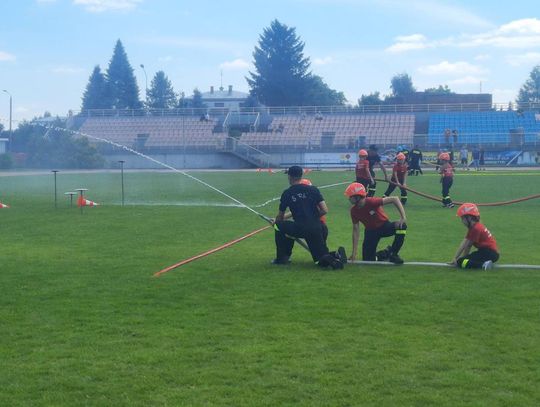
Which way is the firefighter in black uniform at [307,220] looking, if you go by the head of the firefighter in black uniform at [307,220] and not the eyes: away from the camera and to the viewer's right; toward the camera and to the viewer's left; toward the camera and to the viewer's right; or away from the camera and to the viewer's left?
away from the camera and to the viewer's left

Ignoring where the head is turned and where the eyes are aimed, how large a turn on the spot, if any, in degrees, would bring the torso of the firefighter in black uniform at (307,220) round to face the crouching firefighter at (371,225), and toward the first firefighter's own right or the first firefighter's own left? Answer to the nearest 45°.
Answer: approximately 90° to the first firefighter's own right

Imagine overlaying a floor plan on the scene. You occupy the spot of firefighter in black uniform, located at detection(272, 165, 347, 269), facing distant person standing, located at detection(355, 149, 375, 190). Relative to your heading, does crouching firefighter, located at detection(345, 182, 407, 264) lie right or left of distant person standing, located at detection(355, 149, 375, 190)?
right

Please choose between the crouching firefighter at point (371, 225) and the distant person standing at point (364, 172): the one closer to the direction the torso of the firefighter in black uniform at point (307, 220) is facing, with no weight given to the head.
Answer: the distant person standing

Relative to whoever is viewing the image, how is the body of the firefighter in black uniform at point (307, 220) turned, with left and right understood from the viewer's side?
facing away from the viewer and to the left of the viewer

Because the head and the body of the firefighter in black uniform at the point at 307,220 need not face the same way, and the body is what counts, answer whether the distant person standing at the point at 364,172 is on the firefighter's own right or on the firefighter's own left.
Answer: on the firefighter's own right
